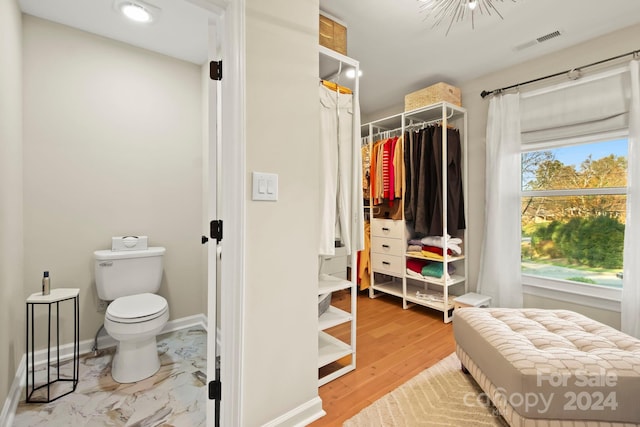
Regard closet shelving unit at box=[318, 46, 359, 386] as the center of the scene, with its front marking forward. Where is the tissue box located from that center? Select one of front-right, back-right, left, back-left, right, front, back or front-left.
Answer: back-right

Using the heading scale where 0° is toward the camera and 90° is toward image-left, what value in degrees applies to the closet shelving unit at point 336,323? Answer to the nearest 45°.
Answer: approximately 315°

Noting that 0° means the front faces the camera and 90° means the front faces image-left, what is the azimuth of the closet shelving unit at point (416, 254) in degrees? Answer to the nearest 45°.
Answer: approximately 45°
